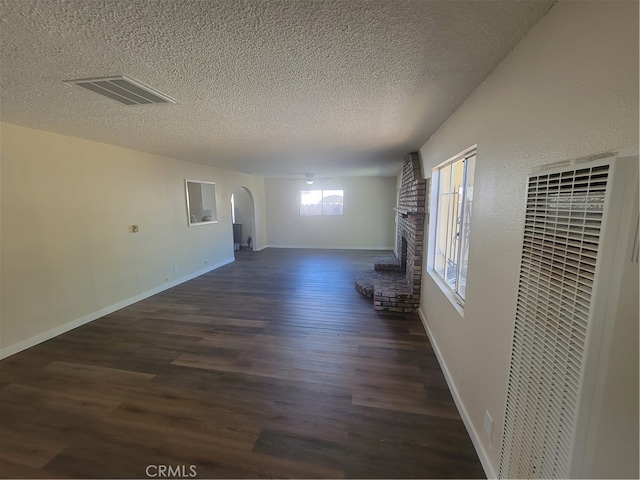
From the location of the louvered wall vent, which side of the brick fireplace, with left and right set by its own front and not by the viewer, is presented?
left

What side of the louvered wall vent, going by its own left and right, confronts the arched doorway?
right

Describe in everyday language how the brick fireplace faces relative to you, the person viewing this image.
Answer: facing to the left of the viewer

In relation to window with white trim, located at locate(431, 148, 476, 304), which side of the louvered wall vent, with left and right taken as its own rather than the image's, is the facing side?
right

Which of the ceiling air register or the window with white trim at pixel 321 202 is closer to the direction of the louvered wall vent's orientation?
the ceiling air register

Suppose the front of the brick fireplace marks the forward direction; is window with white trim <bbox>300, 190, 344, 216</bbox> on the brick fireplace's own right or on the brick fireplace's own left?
on the brick fireplace's own right

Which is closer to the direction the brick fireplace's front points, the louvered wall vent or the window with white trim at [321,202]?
the window with white trim

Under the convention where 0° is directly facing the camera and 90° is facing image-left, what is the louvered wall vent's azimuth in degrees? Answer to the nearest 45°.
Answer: approximately 45°

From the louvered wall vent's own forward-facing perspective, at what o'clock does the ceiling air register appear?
The ceiling air register is roughly at 1 o'clock from the louvered wall vent.
